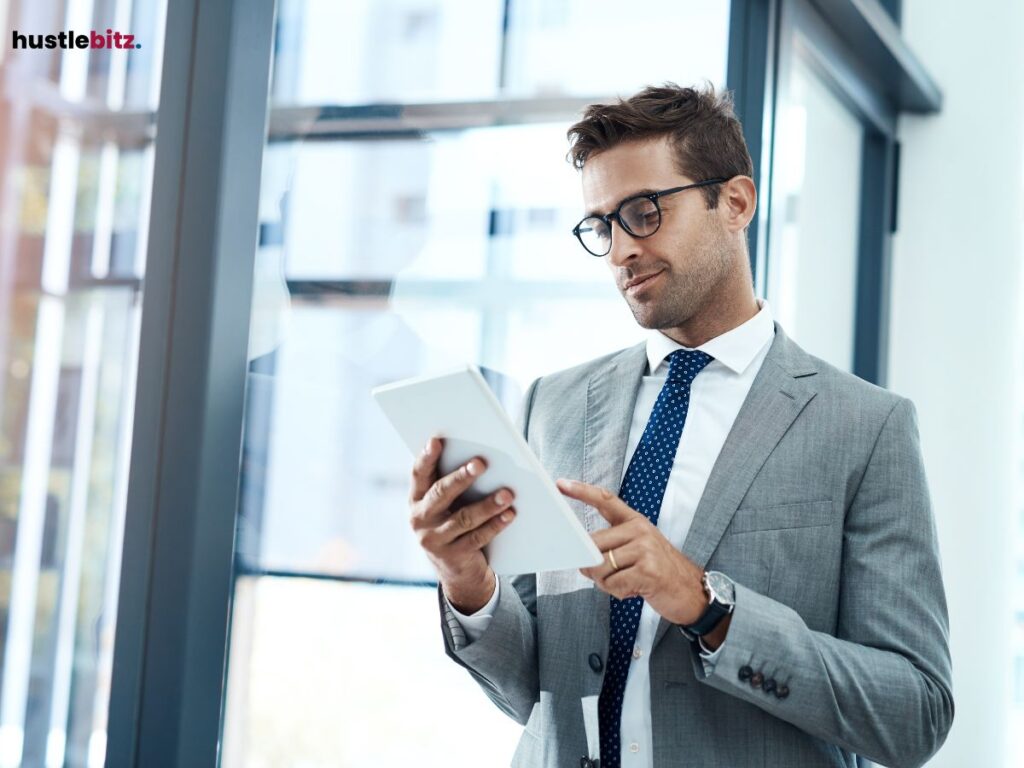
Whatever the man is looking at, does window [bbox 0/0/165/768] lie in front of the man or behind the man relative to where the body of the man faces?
in front

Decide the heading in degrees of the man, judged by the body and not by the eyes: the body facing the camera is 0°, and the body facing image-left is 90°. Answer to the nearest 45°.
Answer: approximately 45°
